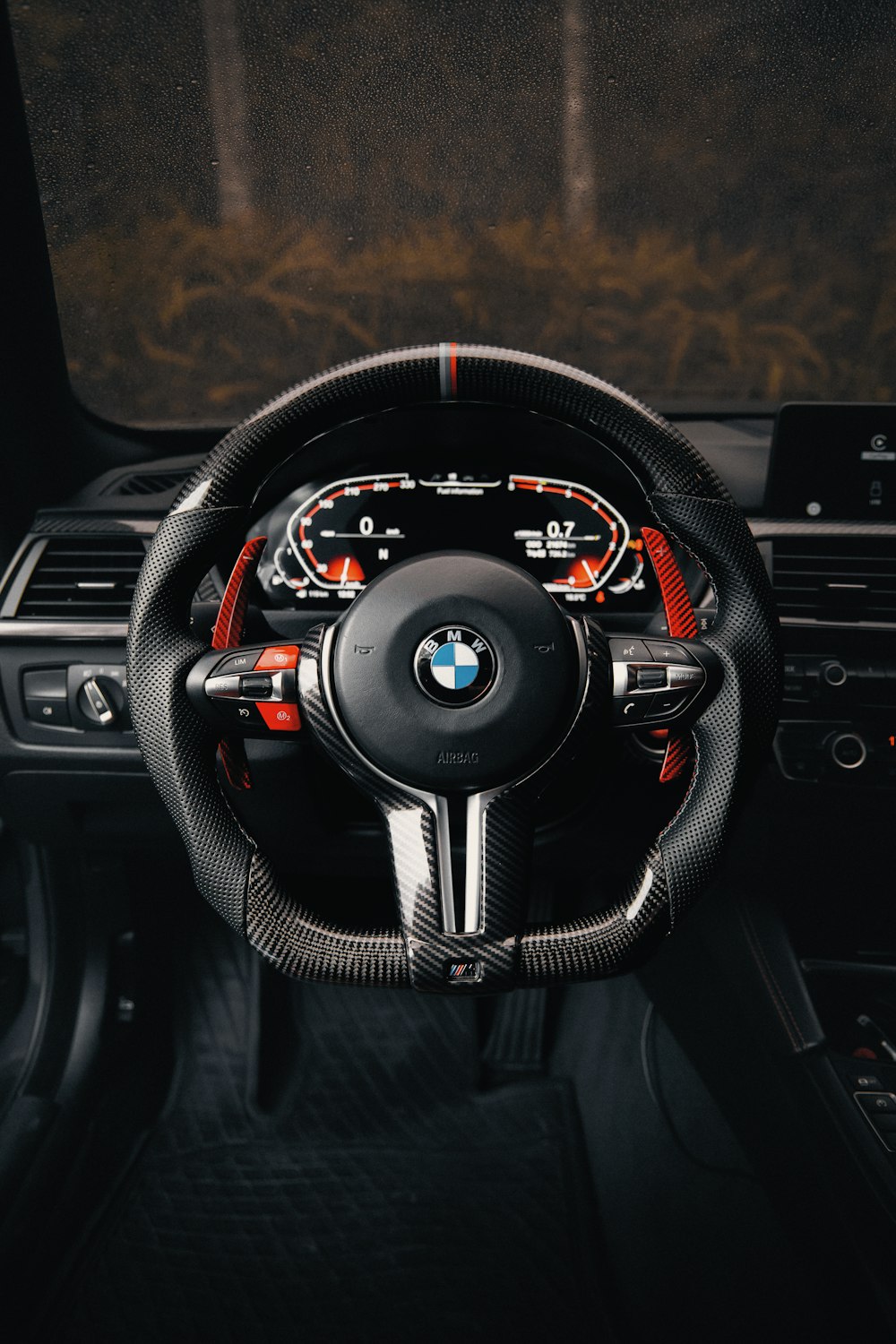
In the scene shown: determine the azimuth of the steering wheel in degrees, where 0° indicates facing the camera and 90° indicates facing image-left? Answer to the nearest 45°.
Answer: approximately 0°
